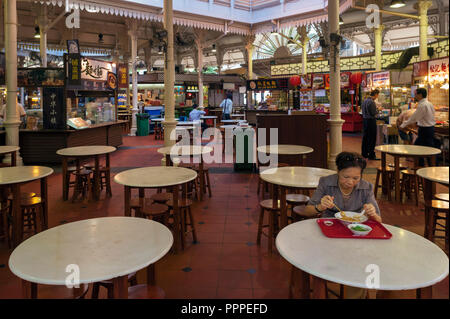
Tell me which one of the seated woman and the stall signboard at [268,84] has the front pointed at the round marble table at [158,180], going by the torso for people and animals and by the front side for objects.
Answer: the stall signboard

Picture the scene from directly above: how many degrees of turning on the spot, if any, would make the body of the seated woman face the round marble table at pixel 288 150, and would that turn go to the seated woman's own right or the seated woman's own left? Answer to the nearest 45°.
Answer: approximately 180°

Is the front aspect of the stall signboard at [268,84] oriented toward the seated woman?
yes

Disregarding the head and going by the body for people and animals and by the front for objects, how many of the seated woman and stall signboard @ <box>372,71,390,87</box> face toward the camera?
2

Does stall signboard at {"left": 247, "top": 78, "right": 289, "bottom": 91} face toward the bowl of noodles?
yes

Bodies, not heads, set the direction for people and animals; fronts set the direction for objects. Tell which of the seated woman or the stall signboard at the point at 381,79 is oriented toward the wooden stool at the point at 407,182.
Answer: the stall signboard

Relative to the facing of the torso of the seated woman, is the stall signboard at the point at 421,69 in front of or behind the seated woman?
behind

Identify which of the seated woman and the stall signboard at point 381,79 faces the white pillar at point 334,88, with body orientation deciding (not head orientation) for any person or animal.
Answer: the stall signboard

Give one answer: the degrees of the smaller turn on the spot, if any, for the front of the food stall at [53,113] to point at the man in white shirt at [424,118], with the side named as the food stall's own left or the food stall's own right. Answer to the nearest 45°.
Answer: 0° — it already faces them
